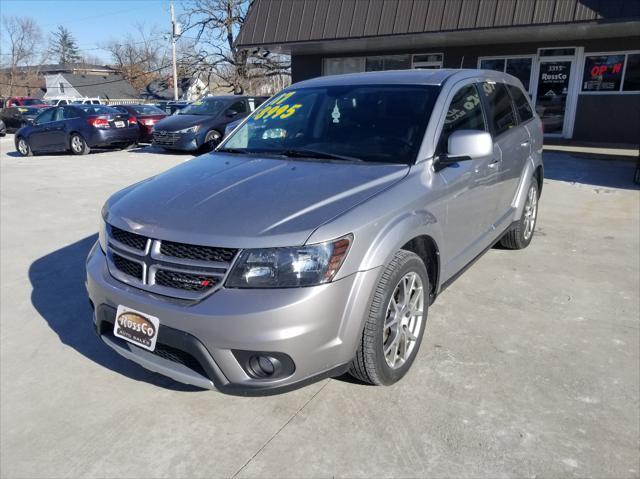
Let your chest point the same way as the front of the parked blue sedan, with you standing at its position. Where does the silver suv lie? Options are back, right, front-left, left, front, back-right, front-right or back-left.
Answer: back-left

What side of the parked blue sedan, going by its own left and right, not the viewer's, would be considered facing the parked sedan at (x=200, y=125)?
back

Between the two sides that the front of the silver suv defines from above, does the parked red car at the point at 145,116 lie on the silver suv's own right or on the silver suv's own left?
on the silver suv's own right

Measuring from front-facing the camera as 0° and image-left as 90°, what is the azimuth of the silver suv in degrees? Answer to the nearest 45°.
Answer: approximately 45°

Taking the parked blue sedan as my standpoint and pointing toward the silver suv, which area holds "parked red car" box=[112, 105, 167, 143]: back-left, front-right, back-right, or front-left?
back-left

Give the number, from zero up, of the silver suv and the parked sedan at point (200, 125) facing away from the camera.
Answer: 0

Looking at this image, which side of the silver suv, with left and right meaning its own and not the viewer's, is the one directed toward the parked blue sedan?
right

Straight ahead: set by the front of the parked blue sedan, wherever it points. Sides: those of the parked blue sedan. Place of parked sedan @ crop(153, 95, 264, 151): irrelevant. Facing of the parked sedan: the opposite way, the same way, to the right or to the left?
to the left

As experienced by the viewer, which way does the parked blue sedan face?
facing away from the viewer and to the left of the viewer

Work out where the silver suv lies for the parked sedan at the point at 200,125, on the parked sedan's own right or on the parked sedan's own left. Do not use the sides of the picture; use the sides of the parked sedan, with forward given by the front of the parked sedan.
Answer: on the parked sedan's own left

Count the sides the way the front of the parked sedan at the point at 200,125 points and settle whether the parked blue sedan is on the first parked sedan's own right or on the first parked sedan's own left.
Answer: on the first parked sedan's own right
